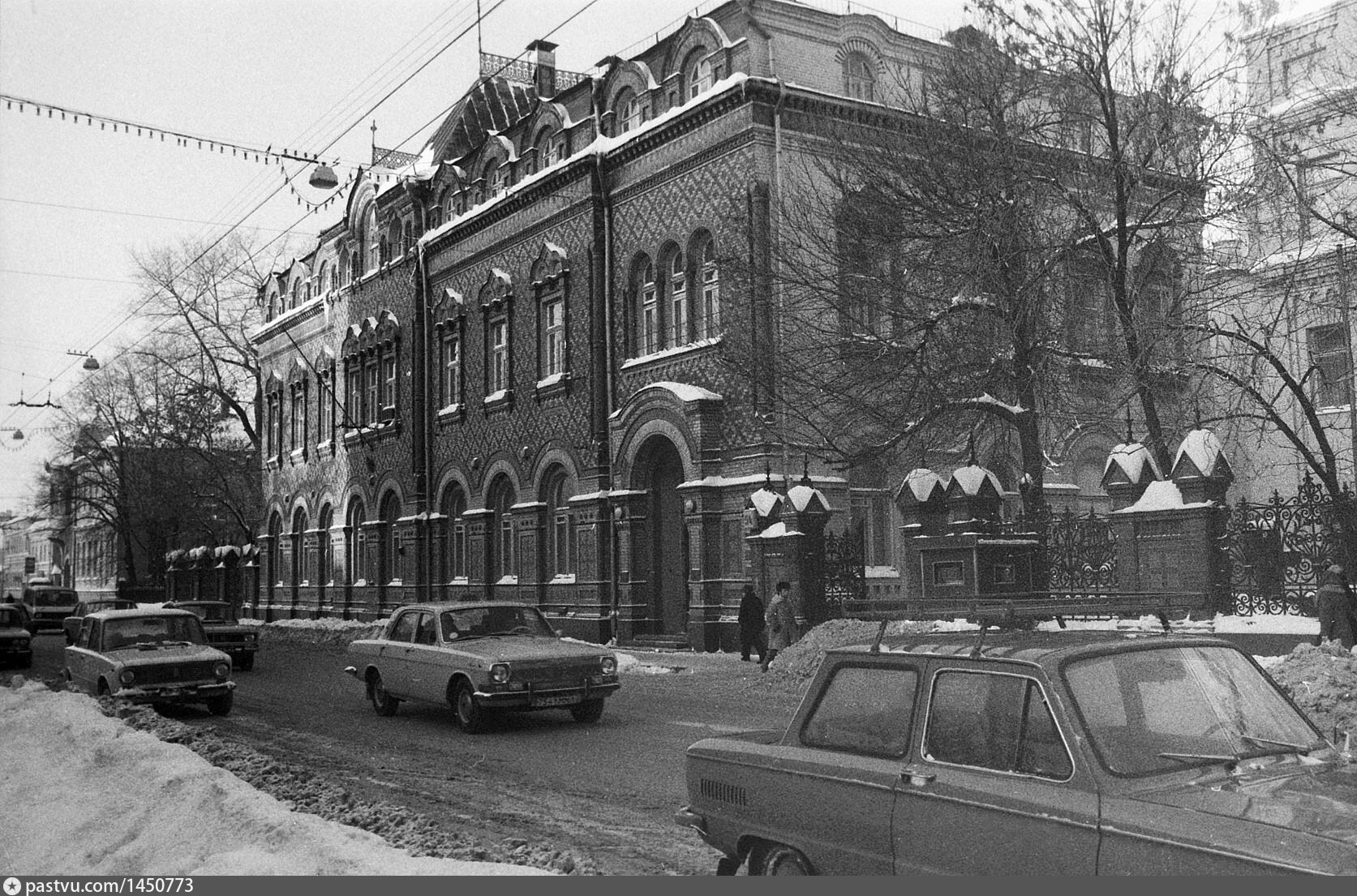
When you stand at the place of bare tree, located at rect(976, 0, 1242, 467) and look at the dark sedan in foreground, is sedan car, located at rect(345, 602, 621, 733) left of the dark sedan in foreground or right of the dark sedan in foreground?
right

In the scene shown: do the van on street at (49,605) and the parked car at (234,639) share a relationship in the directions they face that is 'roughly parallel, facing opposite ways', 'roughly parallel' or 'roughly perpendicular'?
roughly parallel

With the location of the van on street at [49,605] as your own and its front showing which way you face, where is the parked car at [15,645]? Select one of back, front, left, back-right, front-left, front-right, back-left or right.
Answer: front-right

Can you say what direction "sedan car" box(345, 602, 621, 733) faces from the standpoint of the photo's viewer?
facing the viewer and to the right of the viewer

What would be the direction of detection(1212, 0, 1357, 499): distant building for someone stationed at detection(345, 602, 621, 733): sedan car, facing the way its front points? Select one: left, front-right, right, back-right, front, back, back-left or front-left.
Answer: front-left

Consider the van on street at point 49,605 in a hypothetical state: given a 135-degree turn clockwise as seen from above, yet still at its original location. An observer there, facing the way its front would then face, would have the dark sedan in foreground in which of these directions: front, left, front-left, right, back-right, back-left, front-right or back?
left

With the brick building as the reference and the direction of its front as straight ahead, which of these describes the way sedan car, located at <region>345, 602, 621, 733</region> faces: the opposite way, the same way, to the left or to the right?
to the left

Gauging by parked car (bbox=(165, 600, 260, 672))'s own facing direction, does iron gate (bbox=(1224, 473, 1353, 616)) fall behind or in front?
in front

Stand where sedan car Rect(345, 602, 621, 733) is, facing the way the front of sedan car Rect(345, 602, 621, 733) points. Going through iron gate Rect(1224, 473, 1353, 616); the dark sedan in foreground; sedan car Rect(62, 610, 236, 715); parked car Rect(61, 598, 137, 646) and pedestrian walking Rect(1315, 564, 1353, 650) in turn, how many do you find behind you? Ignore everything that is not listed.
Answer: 2

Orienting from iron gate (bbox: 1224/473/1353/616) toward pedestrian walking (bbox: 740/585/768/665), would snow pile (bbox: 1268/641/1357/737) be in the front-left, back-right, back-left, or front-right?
back-left

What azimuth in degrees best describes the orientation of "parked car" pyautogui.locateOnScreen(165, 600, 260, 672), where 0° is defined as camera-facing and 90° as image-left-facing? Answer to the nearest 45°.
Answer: approximately 315°

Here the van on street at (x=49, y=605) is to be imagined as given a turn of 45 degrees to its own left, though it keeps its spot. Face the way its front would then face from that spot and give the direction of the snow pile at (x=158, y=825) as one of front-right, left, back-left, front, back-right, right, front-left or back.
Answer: right

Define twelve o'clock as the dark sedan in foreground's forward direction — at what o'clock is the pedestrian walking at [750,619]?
The pedestrian walking is roughly at 7 o'clock from the dark sedan in foreground.

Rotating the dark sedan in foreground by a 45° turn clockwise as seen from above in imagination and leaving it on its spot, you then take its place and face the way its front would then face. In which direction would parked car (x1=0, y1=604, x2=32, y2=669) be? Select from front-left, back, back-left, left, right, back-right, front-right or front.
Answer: back-right

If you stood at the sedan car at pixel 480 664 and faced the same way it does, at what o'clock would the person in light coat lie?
The person in light coat is roughly at 9 o'clock from the sedan car.

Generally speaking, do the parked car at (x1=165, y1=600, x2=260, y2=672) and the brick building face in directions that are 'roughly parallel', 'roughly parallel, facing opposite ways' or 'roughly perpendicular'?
roughly perpendicular

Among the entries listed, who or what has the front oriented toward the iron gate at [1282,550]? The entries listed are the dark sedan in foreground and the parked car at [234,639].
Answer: the parked car
